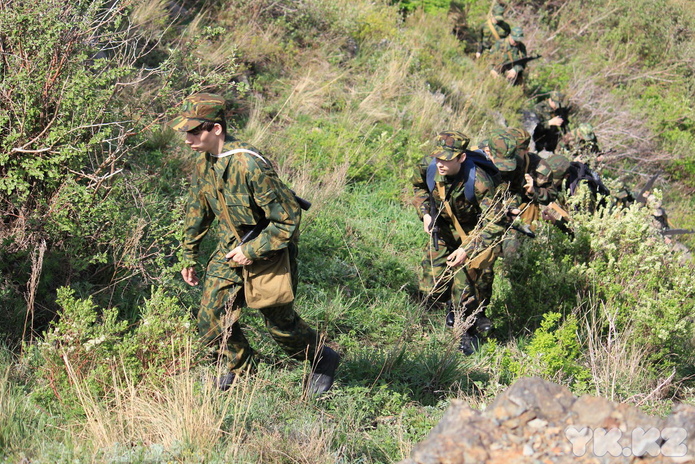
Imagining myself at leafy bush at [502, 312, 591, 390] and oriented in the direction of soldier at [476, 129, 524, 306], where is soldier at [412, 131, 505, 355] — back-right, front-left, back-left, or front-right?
front-left

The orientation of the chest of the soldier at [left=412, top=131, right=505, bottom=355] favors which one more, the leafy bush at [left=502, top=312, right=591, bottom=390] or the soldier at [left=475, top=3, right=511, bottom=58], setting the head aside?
the leafy bush

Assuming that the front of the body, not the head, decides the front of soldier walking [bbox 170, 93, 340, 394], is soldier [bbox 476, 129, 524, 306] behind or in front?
behind

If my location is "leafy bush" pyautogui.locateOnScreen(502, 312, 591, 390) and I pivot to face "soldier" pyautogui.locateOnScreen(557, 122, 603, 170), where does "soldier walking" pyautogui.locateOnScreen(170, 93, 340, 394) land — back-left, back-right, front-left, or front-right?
back-left

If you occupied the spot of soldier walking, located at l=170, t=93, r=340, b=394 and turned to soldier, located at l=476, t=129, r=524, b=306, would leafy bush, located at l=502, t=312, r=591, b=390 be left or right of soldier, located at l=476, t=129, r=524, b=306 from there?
right

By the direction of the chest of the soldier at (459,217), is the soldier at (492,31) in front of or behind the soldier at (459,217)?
behind

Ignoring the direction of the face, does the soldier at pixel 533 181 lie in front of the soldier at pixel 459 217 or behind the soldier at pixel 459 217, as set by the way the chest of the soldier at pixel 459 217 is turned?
behind

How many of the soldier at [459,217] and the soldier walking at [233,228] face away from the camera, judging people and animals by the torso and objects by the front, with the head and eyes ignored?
0

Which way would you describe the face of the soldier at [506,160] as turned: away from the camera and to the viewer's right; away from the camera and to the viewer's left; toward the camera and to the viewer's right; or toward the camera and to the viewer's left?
toward the camera and to the viewer's left

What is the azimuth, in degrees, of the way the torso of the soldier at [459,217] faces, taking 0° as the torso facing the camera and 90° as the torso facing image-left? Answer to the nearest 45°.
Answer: approximately 45°
